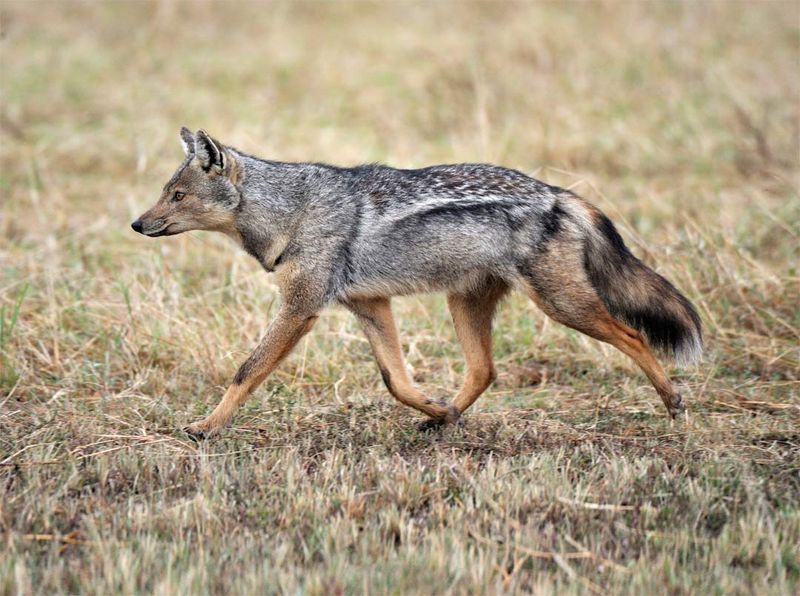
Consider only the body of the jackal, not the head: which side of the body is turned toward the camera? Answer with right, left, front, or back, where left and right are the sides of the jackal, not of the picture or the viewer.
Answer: left
